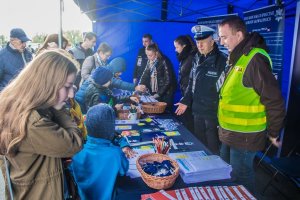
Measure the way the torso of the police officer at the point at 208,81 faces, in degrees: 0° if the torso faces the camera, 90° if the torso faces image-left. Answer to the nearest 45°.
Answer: approximately 45°

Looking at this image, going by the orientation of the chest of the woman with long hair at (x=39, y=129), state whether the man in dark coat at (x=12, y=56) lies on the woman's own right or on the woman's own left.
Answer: on the woman's own left

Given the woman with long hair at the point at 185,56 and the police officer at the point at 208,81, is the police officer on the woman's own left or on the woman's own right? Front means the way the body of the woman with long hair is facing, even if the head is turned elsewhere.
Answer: on the woman's own left

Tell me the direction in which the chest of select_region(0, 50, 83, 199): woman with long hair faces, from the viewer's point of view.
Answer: to the viewer's right

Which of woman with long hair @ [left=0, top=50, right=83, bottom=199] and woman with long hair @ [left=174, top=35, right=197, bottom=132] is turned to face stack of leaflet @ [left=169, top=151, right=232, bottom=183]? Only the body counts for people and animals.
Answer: woman with long hair @ [left=0, top=50, right=83, bottom=199]

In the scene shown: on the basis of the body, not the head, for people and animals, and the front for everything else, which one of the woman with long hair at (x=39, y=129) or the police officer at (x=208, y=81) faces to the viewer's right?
the woman with long hair

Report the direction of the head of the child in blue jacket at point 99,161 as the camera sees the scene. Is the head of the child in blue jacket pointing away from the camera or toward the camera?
away from the camera

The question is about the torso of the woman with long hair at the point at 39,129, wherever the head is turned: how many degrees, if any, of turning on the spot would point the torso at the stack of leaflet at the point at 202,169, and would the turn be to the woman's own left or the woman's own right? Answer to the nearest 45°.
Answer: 0° — they already face it

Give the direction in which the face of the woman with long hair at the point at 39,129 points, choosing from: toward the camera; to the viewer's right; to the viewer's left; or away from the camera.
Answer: to the viewer's right

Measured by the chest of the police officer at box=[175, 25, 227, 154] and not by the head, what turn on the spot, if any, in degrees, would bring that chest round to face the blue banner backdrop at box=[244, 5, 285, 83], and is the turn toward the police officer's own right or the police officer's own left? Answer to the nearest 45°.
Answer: approximately 180°

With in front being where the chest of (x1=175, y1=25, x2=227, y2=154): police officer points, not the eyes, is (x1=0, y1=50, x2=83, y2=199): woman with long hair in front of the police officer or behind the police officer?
in front
